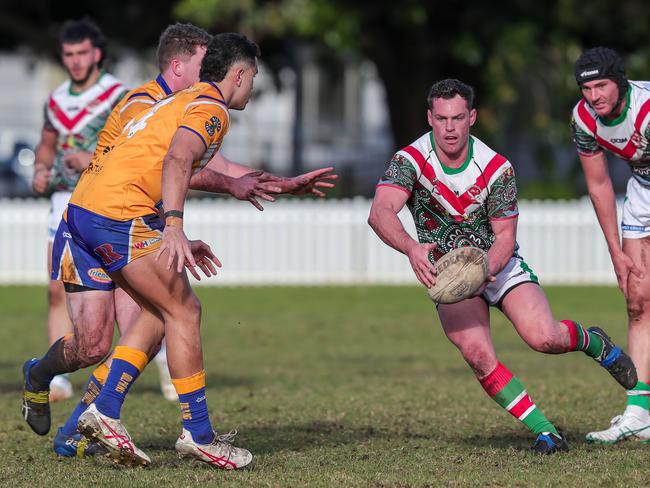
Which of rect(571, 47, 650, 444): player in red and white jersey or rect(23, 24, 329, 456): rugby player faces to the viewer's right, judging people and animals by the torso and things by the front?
the rugby player

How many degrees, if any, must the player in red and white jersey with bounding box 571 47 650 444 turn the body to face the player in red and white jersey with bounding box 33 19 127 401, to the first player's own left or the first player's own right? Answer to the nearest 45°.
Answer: approximately 45° to the first player's own right

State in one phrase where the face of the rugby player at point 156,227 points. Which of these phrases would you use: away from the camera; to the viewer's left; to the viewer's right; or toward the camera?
to the viewer's right

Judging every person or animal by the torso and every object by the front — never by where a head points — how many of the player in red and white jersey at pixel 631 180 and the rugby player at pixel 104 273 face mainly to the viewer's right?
1

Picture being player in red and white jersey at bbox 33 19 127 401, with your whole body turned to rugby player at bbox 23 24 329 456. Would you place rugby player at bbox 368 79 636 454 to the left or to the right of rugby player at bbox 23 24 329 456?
left

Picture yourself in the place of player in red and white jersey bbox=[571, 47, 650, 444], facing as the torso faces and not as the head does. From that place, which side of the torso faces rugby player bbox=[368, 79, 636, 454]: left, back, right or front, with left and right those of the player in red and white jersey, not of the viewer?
front

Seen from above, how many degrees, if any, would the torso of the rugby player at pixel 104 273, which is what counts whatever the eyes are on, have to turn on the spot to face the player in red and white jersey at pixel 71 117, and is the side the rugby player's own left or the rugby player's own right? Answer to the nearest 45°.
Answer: approximately 90° to the rugby player's own left

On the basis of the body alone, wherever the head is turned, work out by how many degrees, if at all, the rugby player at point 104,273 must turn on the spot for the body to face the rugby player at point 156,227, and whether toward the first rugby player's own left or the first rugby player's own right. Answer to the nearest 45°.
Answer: approximately 45° to the first rugby player's own right

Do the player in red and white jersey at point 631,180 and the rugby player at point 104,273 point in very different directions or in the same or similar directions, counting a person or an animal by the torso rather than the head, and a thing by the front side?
very different directions

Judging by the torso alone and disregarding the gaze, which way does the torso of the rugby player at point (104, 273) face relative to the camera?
to the viewer's right

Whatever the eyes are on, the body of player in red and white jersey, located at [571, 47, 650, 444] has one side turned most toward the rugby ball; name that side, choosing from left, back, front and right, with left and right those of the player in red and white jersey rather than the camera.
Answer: front

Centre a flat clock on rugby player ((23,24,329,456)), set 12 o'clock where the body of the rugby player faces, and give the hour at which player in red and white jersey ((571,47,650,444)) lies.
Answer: The player in red and white jersey is roughly at 12 o'clock from the rugby player.

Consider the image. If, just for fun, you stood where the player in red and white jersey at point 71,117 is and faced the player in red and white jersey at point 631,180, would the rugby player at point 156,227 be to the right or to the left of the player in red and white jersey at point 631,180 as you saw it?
right

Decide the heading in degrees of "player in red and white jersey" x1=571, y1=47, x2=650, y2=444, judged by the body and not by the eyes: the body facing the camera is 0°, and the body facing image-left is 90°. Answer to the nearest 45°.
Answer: approximately 45°
